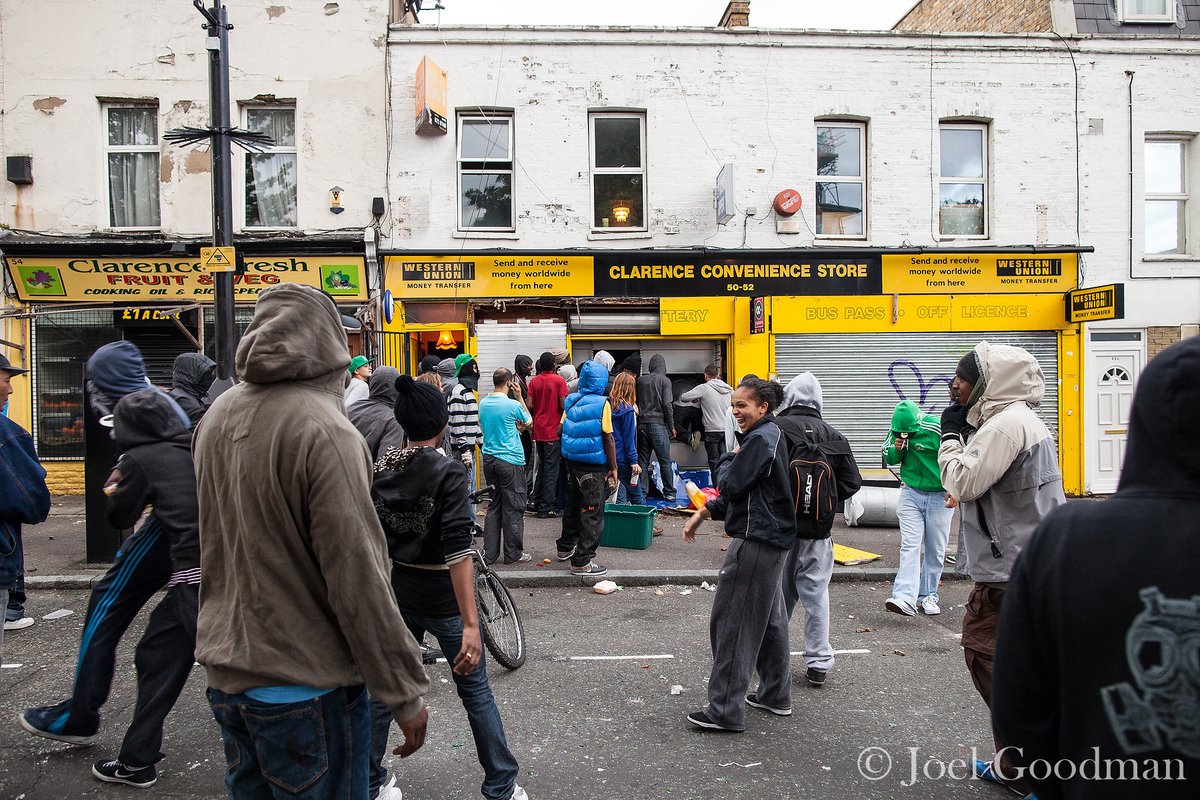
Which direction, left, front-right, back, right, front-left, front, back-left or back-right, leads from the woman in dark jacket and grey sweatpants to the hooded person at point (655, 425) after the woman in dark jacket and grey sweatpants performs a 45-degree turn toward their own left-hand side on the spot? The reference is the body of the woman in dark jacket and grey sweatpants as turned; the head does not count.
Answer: back-right

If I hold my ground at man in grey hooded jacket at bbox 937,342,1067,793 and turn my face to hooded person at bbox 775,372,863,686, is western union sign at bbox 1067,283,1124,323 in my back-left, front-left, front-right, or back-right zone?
front-right

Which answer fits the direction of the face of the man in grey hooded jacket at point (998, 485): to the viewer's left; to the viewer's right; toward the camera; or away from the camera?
to the viewer's left

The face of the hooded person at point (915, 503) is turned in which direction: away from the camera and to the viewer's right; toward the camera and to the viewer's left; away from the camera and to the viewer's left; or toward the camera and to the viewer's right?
toward the camera and to the viewer's left

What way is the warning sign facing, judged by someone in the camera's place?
facing the viewer

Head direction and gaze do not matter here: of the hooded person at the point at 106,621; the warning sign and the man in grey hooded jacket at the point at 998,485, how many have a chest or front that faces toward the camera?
1

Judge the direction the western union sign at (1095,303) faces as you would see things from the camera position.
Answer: facing the viewer and to the left of the viewer

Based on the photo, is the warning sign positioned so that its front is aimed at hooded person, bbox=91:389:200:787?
yes

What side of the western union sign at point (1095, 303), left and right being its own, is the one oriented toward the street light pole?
front

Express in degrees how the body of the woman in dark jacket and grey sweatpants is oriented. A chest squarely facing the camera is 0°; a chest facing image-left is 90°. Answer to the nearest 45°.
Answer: approximately 90°

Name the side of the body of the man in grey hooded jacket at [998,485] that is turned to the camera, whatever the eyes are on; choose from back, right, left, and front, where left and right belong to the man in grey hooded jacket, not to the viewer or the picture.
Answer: left
